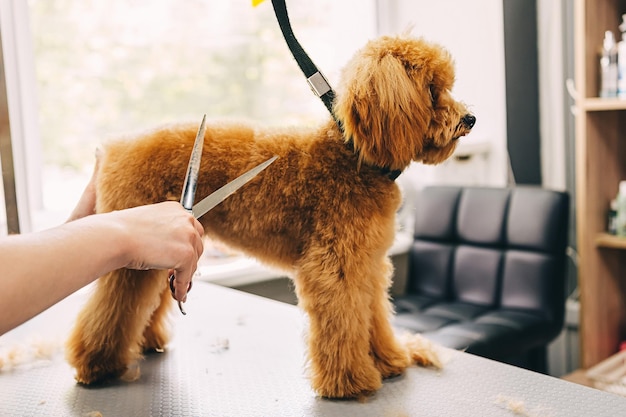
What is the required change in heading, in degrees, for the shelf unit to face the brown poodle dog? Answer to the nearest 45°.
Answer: approximately 45° to its left

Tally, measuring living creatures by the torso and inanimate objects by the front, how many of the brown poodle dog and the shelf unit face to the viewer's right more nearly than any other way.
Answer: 1

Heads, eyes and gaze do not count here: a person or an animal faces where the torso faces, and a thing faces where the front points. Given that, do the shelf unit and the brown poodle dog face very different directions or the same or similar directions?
very different directions

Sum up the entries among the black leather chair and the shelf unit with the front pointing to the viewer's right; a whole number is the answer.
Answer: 0

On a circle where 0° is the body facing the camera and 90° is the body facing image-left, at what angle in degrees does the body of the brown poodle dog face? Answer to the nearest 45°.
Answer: approximately 270°

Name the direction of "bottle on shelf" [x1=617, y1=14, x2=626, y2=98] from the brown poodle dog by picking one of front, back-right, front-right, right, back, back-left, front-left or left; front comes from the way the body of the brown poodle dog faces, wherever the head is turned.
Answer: front-left

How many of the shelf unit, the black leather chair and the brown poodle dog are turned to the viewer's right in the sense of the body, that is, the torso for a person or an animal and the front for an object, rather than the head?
1

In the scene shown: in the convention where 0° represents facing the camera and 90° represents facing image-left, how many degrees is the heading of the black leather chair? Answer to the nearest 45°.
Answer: approximately 45°

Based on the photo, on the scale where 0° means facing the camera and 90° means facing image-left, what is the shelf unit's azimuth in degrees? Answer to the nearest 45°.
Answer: approximately 45°

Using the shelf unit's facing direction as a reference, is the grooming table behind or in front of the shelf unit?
in front
